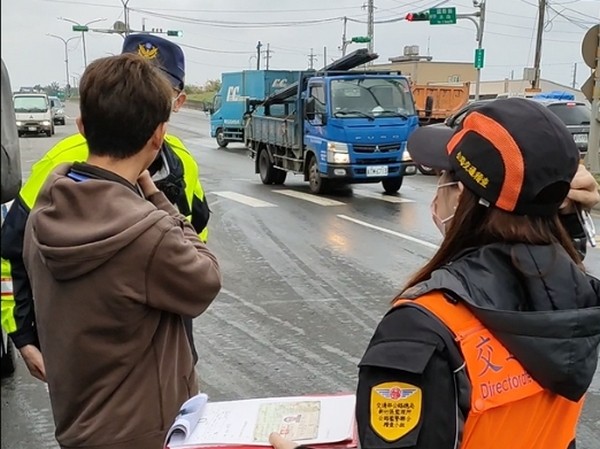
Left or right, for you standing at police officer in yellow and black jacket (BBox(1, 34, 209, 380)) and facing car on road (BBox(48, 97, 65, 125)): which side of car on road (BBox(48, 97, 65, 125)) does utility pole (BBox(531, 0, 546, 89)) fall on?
right

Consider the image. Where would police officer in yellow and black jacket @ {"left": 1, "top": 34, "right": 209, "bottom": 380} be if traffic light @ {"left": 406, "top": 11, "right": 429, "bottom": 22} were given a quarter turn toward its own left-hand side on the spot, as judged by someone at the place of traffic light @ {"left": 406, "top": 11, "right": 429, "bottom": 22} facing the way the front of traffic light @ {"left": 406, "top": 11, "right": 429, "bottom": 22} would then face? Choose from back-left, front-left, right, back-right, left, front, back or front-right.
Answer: right

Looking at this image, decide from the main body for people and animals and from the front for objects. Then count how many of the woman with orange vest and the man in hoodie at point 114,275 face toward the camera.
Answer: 0

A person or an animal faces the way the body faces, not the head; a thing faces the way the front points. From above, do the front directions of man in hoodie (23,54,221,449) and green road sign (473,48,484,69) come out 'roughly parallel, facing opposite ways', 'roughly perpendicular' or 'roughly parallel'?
roughly parallel, facing opposite ways

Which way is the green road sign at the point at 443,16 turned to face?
toward the camera

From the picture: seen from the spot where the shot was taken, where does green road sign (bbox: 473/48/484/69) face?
facing the viewer

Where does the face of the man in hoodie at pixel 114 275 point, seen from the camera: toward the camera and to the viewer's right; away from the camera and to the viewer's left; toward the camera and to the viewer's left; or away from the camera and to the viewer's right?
away from the camera and to the viewer's right

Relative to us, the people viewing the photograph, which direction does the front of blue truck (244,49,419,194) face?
facing the viewer and to the right of the viewer

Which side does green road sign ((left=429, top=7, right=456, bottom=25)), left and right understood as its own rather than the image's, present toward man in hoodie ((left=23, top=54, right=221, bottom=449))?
front

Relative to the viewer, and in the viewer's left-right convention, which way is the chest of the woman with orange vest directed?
facing away from the viewer and to the left of the viewer

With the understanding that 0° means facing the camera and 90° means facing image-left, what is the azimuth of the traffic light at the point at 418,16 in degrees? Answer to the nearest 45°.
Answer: approximately 0°

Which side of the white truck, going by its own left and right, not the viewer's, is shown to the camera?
front

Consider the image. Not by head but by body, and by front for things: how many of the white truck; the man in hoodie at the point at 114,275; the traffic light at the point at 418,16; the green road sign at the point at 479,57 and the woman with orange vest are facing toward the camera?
3

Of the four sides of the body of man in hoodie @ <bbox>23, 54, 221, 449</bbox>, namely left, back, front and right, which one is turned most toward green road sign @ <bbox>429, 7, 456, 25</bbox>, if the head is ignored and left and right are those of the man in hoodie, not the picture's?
front

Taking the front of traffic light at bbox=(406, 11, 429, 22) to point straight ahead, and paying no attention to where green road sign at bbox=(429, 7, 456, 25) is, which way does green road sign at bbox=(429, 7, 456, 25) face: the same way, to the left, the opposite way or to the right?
the same way

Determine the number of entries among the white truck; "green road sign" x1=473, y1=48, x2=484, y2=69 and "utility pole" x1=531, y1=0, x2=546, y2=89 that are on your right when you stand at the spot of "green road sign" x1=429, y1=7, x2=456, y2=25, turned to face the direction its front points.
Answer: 1

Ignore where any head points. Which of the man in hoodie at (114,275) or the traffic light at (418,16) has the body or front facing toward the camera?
the traffic light

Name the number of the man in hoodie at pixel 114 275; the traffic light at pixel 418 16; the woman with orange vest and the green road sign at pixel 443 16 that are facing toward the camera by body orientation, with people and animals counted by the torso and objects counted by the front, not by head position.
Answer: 2

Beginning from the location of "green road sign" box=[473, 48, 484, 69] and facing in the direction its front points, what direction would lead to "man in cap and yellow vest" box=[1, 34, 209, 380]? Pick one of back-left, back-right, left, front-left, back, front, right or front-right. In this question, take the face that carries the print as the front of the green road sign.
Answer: front
